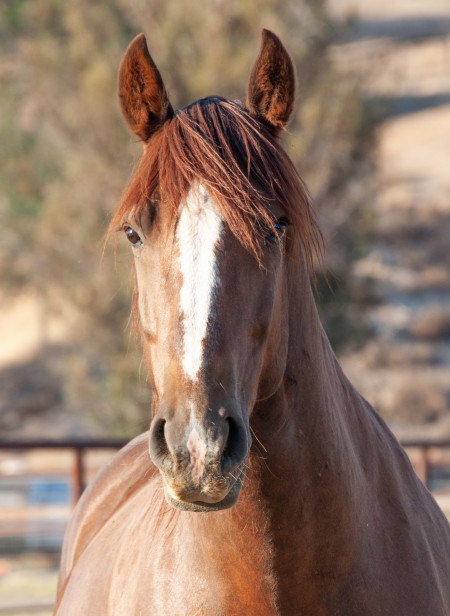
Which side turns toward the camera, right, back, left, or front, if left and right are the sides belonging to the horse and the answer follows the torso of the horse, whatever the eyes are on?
front
